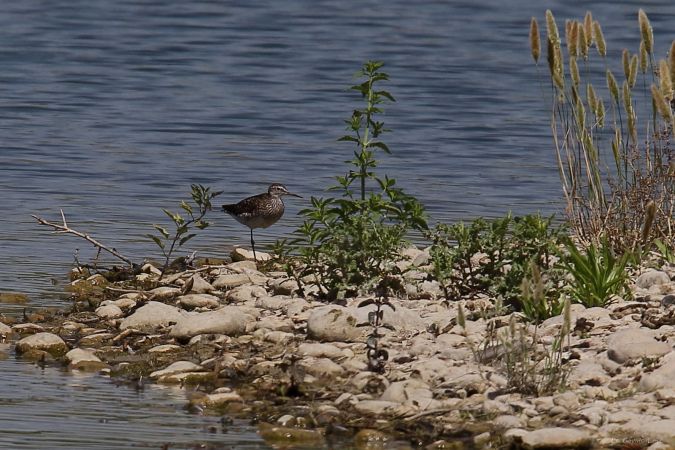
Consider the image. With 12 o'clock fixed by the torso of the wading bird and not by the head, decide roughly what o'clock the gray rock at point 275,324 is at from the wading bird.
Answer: The gray rock is roughly at 3 o'clock from the wading bird.

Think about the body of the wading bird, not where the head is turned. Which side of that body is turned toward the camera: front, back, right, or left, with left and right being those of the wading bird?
right

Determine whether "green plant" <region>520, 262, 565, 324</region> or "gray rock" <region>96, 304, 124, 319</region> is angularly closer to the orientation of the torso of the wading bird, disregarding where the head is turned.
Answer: the green plant

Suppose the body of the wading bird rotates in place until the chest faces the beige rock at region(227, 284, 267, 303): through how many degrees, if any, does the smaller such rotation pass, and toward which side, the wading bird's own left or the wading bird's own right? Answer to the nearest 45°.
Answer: approximately 90° to the wading bird's own right

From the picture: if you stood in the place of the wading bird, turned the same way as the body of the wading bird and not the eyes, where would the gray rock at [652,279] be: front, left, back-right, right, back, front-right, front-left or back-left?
front-right

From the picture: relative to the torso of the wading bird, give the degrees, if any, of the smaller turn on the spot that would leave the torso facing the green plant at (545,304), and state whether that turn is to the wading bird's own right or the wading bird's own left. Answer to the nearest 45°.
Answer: approximately 45° to the wading bird's own right

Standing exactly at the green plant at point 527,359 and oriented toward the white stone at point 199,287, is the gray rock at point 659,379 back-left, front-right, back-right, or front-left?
back-right

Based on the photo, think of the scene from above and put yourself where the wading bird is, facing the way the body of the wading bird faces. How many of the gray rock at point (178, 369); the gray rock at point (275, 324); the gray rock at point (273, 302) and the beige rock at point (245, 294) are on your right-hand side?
4

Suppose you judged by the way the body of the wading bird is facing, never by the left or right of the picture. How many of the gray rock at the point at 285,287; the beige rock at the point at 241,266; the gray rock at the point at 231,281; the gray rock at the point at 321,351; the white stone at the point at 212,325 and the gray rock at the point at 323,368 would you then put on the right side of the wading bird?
6

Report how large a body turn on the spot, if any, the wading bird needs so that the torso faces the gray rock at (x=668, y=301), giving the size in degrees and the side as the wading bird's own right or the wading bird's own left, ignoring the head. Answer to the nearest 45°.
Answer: approximately 45° to the wading bird's own right

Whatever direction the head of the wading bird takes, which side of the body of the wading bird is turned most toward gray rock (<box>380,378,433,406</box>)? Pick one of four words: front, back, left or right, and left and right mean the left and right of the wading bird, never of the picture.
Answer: right

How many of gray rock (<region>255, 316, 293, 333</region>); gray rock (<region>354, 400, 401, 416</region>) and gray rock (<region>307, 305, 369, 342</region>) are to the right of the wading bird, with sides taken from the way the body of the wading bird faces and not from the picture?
3

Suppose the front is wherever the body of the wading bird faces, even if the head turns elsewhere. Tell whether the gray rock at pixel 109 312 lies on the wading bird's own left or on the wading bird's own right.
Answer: on the wading bird's own right

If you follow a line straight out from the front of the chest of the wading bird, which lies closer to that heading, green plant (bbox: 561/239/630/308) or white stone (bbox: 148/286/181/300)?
the green plant

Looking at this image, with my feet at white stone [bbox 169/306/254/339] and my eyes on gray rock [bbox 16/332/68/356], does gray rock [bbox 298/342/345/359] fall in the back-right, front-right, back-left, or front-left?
back-left

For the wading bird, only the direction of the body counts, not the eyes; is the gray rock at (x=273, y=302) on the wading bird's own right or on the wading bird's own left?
on the wading bird's own right

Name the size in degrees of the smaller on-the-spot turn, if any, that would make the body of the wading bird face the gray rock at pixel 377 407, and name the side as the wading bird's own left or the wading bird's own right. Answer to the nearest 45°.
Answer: approximately 90° to the wading bird's own right
